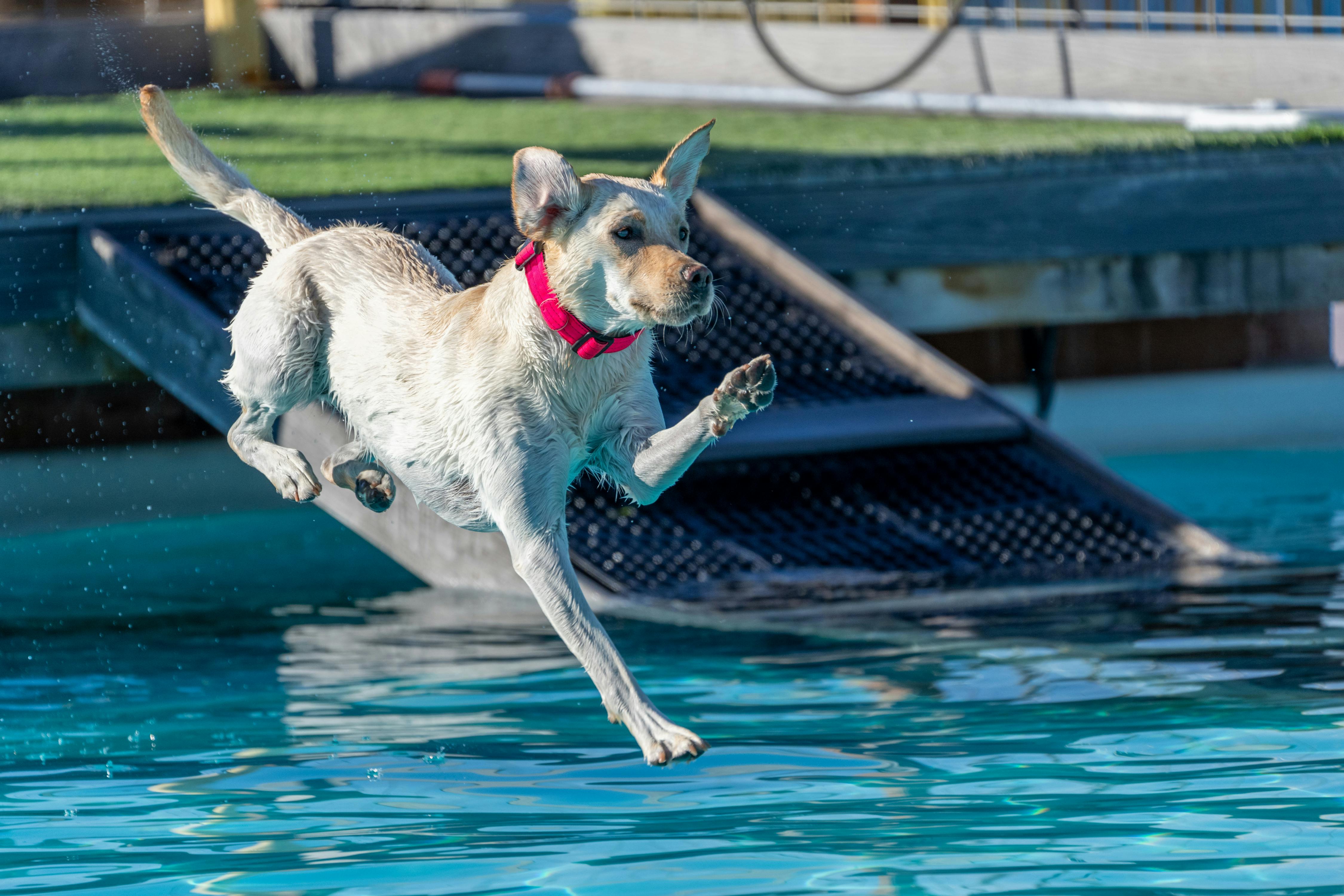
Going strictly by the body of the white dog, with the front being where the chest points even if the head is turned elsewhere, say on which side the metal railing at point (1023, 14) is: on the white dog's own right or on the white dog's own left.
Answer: on the white dog's own left

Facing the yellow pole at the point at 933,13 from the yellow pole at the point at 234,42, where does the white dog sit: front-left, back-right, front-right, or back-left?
front-right

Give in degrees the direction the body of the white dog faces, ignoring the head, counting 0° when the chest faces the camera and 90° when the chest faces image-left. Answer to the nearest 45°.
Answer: approximately 315°

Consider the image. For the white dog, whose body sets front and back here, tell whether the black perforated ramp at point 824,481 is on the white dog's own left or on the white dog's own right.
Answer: on the white dog's own left

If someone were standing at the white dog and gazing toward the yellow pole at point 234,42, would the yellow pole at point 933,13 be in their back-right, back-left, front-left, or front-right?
front-right

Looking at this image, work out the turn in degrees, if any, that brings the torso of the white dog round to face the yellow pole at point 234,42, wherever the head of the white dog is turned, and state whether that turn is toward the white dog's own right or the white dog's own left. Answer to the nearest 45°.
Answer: approximately 135° to the white dog's own left

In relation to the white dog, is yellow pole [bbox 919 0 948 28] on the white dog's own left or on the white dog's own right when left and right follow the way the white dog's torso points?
on the white dog's own left
